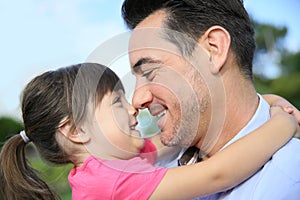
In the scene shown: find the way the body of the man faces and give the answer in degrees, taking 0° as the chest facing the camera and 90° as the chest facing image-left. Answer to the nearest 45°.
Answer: approximately 90°

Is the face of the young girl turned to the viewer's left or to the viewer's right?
to the viewer's right

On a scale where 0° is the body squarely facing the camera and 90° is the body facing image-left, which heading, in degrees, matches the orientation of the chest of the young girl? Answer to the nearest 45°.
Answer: approximately 270°
